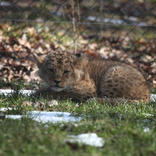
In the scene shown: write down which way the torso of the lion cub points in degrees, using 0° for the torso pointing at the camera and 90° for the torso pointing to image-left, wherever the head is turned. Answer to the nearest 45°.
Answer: approximately 90°
